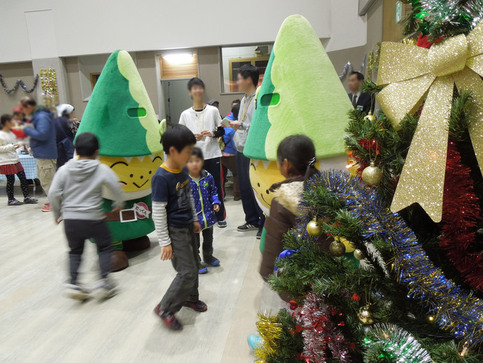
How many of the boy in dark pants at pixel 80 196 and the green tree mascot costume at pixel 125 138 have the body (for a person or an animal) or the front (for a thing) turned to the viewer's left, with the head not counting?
0

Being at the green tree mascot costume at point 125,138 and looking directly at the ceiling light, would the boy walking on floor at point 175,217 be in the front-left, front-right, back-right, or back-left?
back-right

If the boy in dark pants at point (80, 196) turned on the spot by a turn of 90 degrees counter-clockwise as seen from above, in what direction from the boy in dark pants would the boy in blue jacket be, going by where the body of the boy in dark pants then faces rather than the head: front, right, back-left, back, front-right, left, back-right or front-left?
back

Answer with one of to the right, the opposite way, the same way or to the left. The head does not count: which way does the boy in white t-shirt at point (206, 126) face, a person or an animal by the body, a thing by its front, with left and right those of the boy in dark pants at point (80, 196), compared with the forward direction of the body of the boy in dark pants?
the opposite way

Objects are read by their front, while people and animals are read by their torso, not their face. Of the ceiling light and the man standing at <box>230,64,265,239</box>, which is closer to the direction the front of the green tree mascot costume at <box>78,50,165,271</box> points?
the man standing

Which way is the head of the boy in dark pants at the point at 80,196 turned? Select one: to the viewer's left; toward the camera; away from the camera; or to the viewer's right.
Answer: away from the camera

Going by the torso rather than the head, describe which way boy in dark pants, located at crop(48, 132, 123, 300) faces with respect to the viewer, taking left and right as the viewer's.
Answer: facing away from the viewer

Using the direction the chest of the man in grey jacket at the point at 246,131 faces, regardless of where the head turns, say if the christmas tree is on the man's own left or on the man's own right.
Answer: on the man's own left
